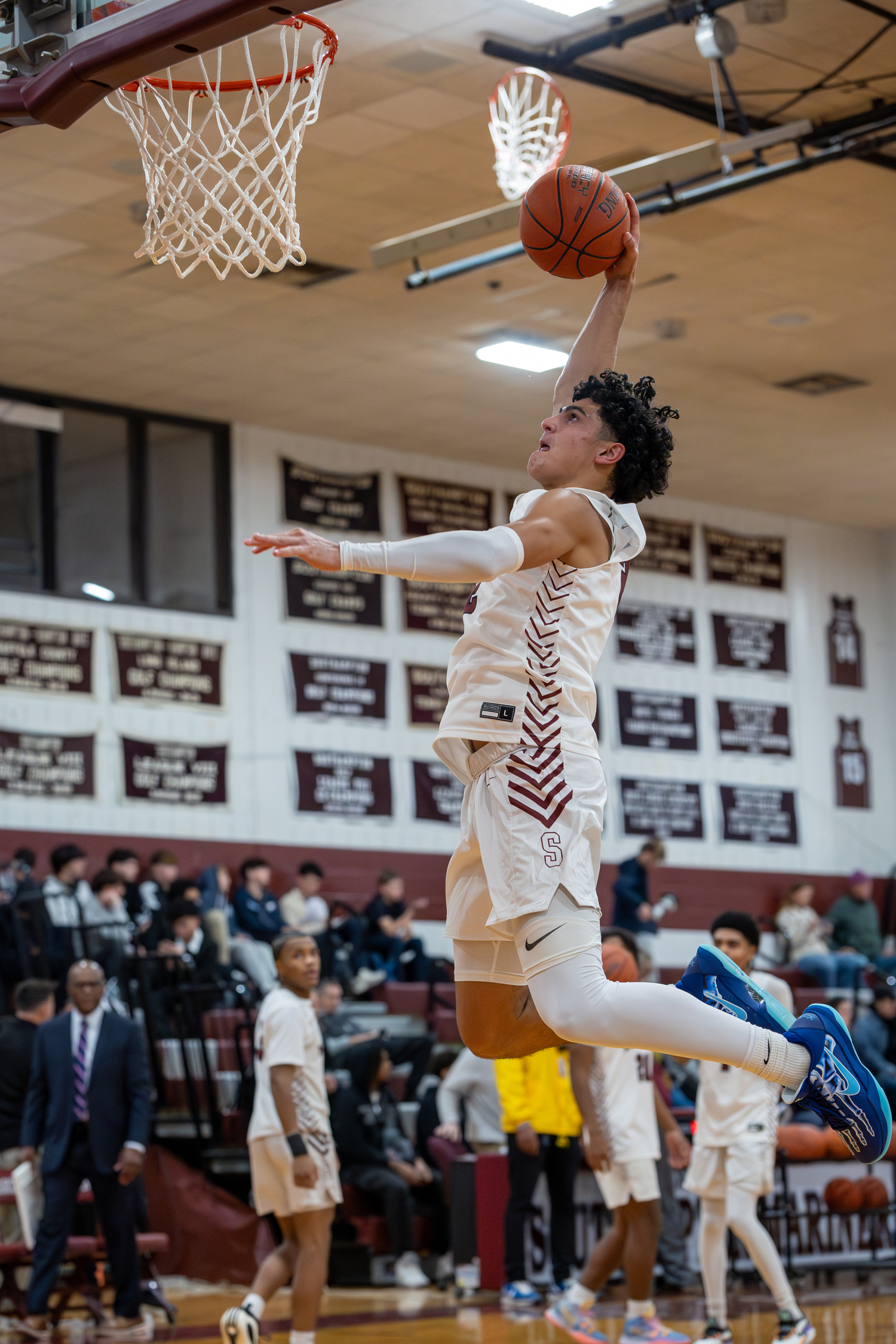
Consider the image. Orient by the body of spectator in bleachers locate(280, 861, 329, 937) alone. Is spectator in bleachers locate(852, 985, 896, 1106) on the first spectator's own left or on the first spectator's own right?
on the first spectator's own left

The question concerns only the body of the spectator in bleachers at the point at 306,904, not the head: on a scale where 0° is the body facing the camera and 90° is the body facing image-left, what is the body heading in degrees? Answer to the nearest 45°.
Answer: approximately 0°

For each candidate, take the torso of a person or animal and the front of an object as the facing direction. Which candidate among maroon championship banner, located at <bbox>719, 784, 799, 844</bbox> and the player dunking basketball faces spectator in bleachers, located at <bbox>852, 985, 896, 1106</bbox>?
the maroon championship banner

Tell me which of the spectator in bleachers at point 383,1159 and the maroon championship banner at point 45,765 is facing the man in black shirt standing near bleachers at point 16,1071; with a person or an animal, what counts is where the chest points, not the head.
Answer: the maroon championship banner

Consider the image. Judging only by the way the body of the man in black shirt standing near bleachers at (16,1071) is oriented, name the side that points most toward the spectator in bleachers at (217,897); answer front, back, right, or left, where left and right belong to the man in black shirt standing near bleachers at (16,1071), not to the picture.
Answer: front

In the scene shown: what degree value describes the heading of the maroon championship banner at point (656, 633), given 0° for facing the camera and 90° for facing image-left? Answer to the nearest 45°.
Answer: approximately 0°

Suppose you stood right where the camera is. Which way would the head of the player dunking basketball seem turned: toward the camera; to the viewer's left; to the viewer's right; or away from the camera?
to the viewer's left

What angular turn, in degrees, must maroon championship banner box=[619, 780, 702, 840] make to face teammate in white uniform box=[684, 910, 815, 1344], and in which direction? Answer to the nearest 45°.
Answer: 0° — it already faces them
